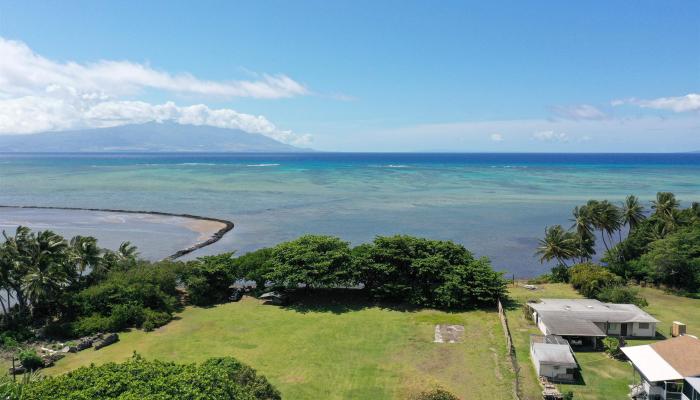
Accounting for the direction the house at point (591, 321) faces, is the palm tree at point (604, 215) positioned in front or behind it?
behind

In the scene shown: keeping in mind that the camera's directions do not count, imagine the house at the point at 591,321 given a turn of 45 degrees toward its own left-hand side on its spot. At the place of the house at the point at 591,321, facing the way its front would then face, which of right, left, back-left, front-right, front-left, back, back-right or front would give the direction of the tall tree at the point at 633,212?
back-left

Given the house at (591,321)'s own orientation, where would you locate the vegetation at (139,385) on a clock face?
The vegetation is roughly at 1 o'clock from the house.

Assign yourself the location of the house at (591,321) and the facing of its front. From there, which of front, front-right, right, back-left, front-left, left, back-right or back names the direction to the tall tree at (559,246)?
back

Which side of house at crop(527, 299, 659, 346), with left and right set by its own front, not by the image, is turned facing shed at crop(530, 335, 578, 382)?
front

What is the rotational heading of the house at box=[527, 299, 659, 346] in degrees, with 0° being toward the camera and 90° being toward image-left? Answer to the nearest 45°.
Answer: approximately 0°

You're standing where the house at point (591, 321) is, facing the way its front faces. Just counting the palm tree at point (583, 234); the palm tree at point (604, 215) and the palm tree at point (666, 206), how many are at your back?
3

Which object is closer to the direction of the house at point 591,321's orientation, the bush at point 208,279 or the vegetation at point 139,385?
the vegetation

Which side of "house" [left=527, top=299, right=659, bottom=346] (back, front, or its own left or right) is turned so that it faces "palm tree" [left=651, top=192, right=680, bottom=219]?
back

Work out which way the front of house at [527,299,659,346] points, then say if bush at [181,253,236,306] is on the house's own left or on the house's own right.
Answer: on the house's own right

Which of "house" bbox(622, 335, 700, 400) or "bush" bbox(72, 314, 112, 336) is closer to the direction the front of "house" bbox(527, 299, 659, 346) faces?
the house

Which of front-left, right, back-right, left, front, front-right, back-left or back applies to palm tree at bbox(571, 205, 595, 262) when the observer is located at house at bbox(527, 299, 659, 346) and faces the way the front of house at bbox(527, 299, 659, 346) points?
back

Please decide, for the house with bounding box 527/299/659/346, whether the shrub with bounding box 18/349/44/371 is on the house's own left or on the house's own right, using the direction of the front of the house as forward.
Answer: on the house's own right

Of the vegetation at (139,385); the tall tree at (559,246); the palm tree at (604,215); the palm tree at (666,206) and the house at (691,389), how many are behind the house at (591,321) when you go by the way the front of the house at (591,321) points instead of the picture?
3

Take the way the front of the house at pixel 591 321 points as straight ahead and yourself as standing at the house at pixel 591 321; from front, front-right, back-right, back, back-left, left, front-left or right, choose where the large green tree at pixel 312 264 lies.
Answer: right

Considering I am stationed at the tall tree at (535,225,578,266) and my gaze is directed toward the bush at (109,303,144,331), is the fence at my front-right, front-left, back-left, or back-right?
front-left

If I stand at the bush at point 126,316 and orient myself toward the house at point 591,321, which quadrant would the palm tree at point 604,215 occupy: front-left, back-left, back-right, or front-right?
front-left
